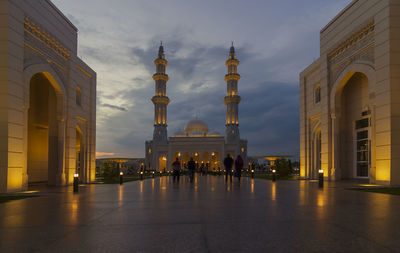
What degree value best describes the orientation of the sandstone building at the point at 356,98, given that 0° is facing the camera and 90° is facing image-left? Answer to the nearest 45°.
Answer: approximately 45°

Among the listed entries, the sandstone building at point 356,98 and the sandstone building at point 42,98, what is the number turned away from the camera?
0

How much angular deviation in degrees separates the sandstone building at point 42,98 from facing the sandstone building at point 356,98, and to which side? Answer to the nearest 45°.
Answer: approximately 45° to its left

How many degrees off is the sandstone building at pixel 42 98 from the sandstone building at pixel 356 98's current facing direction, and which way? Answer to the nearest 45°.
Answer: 0° — it already faces it

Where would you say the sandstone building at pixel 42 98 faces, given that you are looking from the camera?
facing the viewer and to the right of the viewer
